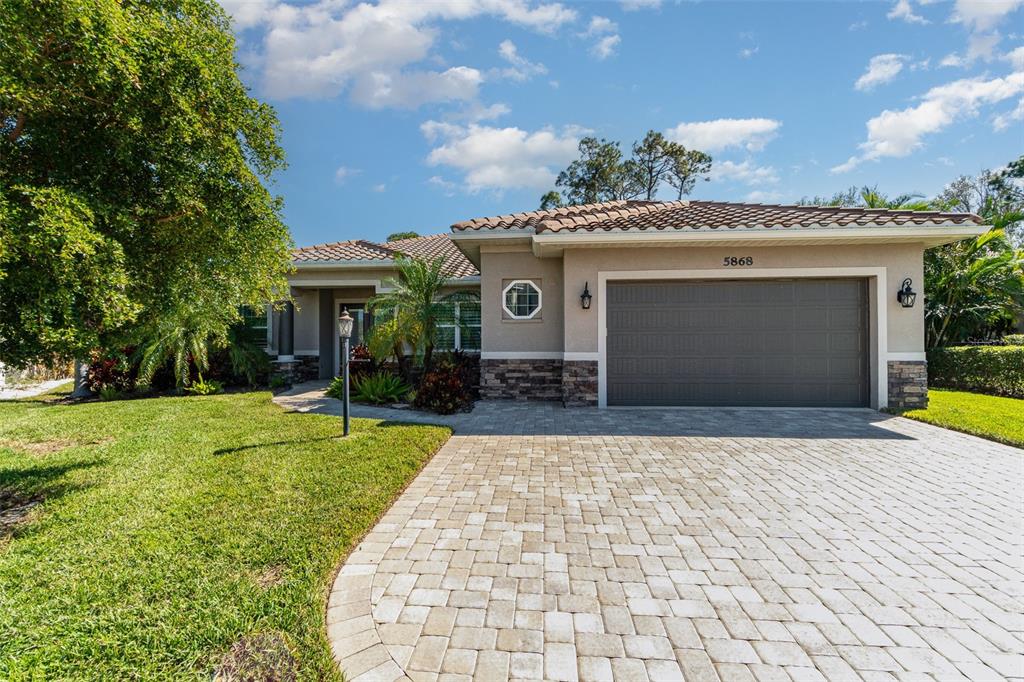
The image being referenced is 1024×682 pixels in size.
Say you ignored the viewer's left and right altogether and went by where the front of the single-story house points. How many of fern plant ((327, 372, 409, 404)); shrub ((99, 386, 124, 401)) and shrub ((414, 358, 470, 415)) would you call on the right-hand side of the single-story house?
3

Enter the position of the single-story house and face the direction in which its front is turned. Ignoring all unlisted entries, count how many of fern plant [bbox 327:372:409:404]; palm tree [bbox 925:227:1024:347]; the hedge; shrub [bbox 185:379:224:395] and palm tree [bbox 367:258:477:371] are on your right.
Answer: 3

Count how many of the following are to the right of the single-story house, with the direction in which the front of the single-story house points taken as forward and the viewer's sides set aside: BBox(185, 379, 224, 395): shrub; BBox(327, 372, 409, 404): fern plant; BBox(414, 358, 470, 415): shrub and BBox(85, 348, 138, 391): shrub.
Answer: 4

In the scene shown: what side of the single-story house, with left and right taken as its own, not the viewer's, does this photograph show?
front

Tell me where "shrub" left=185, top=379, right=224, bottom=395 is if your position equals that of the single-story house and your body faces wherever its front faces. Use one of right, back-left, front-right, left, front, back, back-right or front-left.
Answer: right

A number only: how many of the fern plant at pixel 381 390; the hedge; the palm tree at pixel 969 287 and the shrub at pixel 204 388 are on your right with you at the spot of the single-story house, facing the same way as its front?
2

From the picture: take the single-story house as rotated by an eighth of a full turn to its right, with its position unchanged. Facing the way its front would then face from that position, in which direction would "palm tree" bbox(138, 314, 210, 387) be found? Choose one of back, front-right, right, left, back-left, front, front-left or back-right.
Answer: front-right

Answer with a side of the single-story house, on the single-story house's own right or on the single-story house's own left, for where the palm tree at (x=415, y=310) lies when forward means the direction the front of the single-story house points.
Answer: on the single-story house's own right

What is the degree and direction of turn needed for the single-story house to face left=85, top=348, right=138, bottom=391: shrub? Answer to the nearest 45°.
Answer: approximately 90° to its right

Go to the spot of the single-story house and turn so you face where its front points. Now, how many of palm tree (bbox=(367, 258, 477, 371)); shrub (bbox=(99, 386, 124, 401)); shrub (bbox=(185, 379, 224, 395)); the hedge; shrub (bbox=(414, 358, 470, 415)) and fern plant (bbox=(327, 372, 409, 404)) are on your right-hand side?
5

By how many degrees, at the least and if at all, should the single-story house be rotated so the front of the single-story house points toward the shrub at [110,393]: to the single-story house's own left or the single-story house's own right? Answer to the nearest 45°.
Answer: approximately 90° to the single-story house's own right

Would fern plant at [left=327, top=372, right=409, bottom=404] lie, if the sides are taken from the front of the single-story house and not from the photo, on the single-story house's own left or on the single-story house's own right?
on the single-story house's own right

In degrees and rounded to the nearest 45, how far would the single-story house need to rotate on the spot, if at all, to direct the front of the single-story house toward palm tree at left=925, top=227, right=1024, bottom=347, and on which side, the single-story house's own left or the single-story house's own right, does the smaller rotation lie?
approximately 135° to the single-story house's own left

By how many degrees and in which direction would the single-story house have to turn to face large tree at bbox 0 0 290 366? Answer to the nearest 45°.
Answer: approximately 45° to its right

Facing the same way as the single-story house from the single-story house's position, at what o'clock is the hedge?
The hedge is roughly at 8 o'clock from the single-story house.
